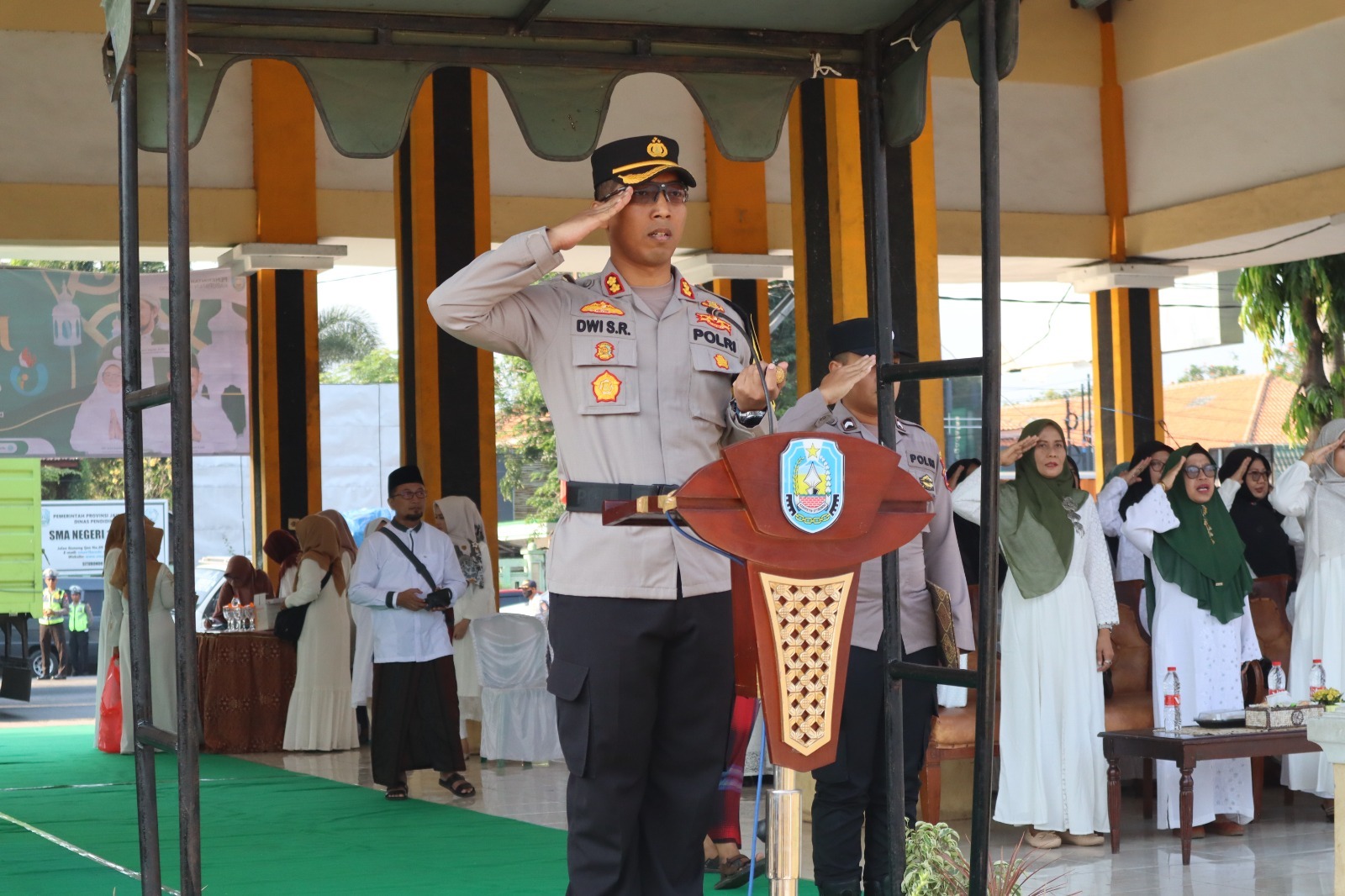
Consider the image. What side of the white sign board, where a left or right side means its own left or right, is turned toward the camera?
front

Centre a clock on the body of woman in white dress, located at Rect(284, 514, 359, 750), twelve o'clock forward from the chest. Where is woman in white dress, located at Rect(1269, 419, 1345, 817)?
woman in white dress, located at Rect(1269, 419, 1345, 817) is roughly at 6 o'clock from woman in white dress, located at Rect(284, 514, 359, 750).

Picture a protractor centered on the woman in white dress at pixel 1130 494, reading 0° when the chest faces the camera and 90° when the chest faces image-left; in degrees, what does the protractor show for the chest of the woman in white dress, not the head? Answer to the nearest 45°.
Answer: approximately 315°

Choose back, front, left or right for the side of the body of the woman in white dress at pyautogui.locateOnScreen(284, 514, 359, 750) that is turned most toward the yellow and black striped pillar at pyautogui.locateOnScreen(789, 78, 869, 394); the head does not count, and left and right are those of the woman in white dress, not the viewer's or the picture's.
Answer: back

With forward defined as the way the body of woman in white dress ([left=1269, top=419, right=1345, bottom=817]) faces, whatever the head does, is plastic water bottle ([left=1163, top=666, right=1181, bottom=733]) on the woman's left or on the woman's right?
on the woman's right

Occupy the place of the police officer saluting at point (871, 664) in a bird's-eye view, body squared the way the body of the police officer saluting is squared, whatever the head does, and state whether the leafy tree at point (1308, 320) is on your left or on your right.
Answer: on your left

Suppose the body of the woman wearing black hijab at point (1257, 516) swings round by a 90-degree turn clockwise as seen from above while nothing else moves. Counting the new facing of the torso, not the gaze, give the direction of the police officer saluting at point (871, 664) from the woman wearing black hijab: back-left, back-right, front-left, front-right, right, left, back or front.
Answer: front-left

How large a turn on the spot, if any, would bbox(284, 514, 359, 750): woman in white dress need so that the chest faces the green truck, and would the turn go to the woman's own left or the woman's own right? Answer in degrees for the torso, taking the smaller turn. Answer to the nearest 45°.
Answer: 0° — they already face it

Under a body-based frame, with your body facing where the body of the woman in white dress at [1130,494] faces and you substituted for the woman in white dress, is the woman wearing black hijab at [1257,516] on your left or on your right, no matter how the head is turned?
on your left
